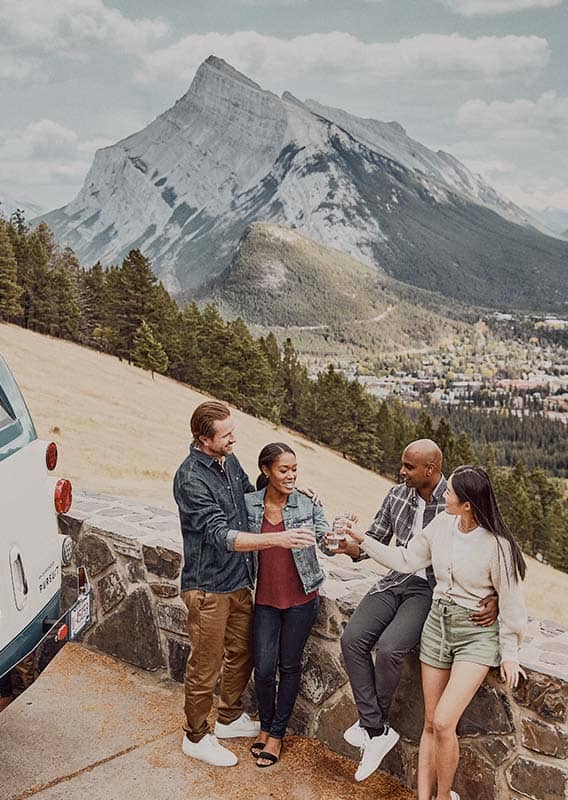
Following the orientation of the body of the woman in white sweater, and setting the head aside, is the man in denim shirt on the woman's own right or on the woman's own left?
on the woman's own right

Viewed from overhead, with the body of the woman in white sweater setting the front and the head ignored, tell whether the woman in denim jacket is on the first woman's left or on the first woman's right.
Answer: on the first woman's right

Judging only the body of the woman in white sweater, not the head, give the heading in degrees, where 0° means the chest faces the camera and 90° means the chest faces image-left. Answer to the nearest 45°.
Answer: approximately 45°

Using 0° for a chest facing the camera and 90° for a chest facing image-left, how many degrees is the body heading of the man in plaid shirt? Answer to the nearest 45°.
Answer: approximately 45°

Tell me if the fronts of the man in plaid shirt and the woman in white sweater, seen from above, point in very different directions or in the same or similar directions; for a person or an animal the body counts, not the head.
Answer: same or similar directions

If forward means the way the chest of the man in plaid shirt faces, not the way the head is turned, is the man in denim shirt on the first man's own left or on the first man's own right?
on the first man's own right

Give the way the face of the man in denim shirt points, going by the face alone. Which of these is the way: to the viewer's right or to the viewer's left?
to the viewer's right

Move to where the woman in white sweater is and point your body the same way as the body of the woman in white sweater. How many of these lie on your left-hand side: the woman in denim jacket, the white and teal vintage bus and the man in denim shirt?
0

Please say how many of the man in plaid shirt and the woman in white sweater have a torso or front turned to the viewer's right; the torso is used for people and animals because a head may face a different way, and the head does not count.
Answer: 0

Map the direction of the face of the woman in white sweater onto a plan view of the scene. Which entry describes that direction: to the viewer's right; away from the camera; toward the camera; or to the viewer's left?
to the viewer's left

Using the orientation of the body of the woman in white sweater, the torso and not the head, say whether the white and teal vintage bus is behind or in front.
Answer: in front

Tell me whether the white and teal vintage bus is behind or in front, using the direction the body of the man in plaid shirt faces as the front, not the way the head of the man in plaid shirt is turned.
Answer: in front
